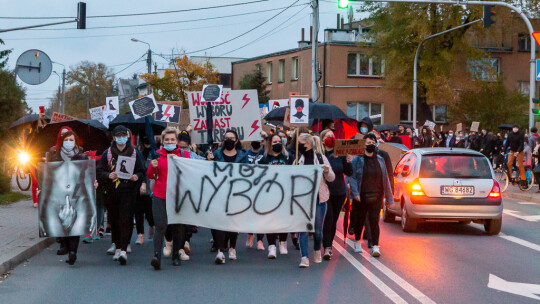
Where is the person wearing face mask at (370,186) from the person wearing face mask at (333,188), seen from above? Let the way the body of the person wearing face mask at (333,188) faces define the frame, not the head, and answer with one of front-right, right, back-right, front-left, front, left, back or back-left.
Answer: back-left

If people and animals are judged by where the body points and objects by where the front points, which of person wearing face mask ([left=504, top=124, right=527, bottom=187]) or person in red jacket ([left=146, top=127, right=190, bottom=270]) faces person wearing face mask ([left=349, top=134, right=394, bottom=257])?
person wearing face mask ([left=504, top=124, right=527, bottom=187])

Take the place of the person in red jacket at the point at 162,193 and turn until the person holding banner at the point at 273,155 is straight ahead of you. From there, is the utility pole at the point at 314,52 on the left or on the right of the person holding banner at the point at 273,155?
left

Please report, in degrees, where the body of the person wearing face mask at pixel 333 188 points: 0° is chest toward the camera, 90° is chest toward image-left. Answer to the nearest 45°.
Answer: approximately 0°

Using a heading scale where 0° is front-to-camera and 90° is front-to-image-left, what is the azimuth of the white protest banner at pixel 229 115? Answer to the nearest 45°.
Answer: approximately 0°

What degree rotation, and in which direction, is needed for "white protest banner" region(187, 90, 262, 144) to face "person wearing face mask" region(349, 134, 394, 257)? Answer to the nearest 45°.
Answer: approximately 45° to its left

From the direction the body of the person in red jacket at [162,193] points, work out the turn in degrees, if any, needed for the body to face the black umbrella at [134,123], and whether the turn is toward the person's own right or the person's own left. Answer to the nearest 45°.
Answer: approximately 180°
